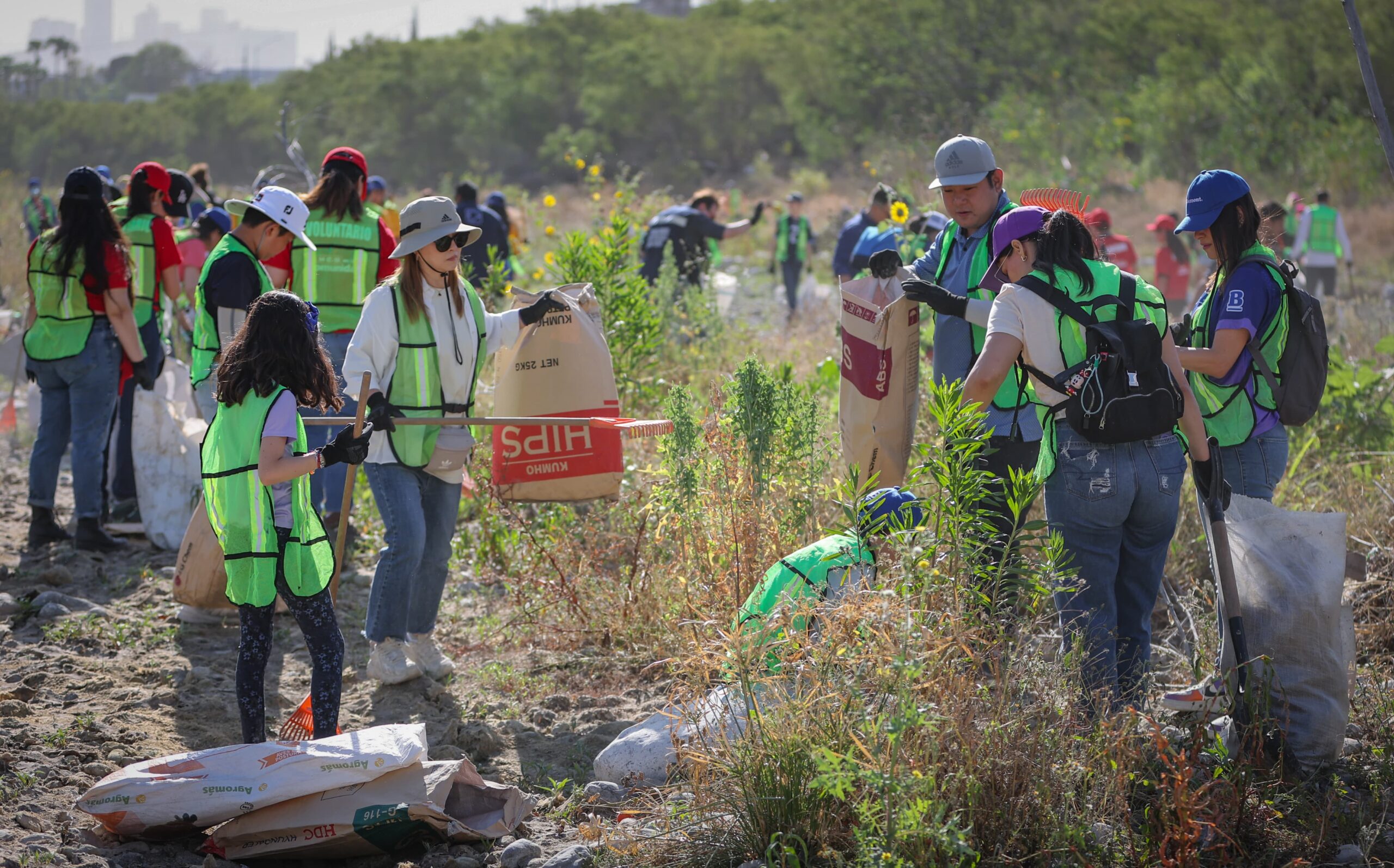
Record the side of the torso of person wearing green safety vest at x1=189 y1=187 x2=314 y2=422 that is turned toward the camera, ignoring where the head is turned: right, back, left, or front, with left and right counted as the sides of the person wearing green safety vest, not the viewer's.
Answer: right

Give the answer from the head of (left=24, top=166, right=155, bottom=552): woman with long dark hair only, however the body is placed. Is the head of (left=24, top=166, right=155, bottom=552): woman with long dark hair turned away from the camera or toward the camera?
away from the camera

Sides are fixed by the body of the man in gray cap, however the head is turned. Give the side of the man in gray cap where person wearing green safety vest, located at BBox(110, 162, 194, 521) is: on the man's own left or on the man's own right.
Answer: on the man's own right

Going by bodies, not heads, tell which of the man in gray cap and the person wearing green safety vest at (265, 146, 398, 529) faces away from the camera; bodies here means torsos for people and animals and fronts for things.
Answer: the person wearing green safety vest
